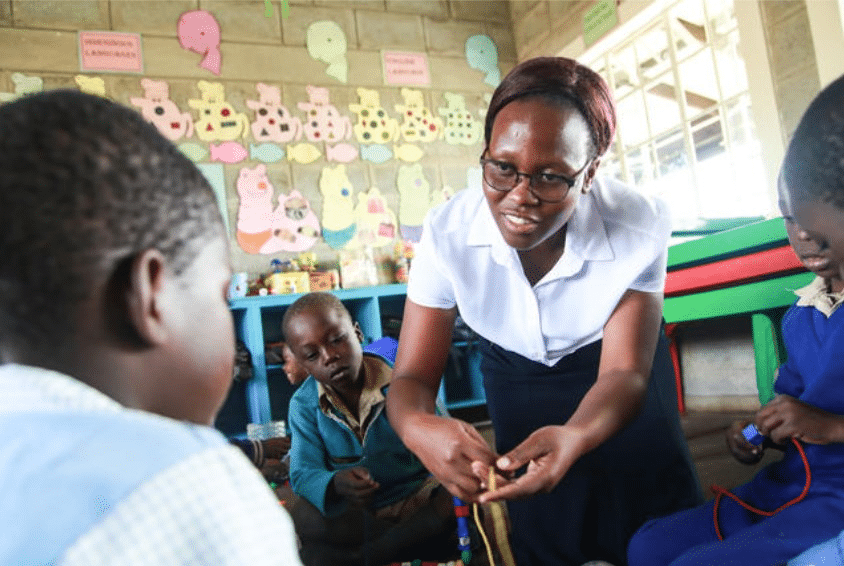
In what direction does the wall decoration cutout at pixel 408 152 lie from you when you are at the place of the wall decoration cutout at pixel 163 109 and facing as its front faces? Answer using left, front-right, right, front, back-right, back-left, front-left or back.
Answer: left

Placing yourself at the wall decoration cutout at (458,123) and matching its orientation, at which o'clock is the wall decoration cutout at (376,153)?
the wall decoration cutout at (376,153) is roughly at 2 o'clock from the wall decoration cutout at (458,123).

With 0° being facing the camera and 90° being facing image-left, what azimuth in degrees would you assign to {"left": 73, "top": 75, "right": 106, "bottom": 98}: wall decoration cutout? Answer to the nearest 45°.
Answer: approximately 0°

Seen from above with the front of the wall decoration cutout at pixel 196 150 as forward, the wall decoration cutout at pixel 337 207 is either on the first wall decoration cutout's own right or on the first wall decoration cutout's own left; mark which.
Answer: on the first wall decoration cutout's own left

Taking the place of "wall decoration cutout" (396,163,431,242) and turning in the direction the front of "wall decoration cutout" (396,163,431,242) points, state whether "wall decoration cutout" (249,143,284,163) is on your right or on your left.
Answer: on your right

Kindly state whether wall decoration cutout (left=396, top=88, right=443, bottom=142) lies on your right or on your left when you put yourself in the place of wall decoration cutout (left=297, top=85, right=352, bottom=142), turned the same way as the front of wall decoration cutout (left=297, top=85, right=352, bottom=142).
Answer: on your left
